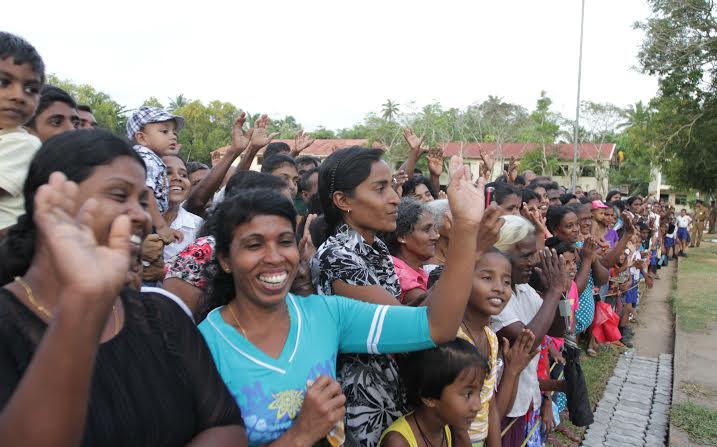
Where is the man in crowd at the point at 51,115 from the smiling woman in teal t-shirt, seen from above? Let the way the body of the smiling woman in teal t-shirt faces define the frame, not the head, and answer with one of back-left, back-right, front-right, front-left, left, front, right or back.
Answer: back

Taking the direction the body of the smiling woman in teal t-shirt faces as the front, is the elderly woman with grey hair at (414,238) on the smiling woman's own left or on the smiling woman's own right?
on the smiling woman's own left

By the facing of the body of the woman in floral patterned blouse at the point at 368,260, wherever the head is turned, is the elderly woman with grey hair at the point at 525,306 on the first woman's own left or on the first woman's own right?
on the first woman's own left

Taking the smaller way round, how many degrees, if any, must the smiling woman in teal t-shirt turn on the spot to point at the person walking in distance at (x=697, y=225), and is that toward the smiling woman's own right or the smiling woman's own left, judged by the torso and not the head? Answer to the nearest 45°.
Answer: approximately 90° to the smiling woman's own left

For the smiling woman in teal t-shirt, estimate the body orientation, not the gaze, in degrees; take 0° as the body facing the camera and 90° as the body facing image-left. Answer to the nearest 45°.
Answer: approximately 315°
